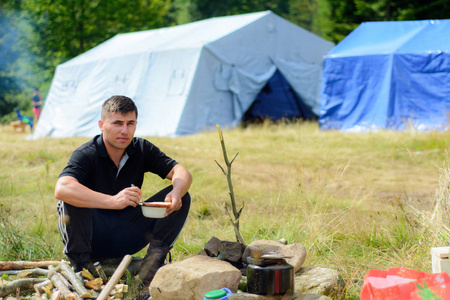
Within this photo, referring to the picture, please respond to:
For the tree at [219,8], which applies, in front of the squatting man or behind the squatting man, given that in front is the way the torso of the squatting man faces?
behind

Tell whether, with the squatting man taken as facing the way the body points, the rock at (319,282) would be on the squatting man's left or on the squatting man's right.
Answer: on the squatting man's left

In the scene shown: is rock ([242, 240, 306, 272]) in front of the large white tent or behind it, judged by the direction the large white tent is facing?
in front

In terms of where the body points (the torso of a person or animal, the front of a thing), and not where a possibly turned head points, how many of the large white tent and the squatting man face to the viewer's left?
0

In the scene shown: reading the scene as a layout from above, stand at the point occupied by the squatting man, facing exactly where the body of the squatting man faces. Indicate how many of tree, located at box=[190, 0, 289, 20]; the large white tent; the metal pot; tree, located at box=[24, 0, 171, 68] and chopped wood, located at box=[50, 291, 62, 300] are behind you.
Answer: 3

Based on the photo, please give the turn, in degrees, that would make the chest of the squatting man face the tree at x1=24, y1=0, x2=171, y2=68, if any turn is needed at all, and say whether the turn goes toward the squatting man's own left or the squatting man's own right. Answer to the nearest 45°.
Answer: approximately 180°

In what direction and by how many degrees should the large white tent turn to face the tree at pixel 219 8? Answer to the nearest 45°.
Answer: approximately 135° to its left

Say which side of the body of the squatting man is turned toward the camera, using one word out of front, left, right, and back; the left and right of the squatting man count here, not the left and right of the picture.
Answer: front

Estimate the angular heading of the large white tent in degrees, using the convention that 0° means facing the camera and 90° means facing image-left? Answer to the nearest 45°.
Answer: approximately 315°

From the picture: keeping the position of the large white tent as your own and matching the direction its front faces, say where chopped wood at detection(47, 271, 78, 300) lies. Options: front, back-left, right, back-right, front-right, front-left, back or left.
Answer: front-right
